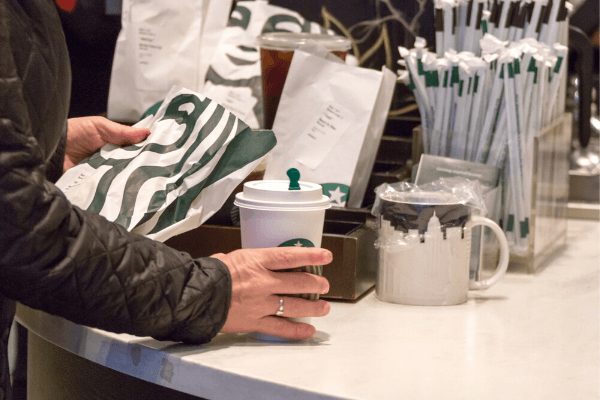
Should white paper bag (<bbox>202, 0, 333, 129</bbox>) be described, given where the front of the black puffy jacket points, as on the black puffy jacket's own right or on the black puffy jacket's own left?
on the black puffy jacket's own left

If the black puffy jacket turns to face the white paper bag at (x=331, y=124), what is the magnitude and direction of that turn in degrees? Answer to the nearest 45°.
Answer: approximately 45° to its left

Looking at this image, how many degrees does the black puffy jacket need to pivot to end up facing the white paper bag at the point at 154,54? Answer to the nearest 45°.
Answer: approximately 90° to its left

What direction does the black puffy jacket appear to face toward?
to the viewer's right
